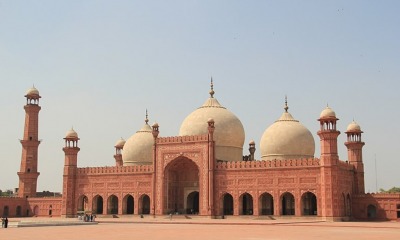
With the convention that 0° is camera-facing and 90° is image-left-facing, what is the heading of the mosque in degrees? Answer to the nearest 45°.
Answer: approximately 45°
